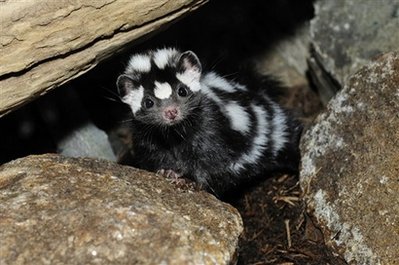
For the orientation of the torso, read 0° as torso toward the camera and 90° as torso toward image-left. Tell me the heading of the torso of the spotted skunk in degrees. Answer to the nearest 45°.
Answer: approximately 45°

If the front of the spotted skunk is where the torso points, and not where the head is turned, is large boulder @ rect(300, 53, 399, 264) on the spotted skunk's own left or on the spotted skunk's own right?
on the spotted skunk's own left

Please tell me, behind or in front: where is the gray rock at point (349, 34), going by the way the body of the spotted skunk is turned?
behind

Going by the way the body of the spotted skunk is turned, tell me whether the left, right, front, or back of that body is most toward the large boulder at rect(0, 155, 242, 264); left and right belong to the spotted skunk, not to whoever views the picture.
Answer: front
